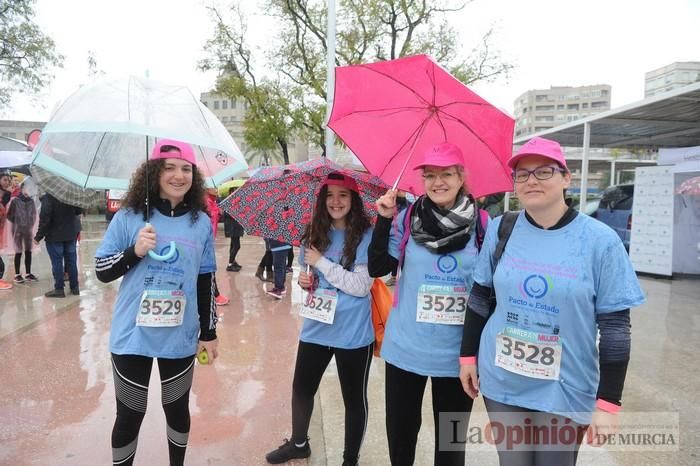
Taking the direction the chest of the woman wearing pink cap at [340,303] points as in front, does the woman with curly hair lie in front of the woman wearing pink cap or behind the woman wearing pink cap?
in front

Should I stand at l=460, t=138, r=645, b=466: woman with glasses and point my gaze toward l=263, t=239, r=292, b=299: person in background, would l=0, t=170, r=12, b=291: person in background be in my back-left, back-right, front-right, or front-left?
front-left

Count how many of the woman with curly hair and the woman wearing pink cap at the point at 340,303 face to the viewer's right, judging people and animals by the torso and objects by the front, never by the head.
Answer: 0

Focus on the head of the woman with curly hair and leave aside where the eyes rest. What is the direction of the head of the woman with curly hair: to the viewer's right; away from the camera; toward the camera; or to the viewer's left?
toward the camera

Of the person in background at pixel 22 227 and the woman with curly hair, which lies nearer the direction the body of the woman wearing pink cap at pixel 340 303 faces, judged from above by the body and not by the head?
the woman with curly hair

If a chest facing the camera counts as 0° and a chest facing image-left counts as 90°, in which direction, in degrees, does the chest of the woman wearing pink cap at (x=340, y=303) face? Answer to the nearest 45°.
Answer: approximately 45°

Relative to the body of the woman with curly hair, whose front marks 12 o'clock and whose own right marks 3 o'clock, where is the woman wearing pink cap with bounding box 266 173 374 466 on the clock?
The woman wearing pink cap is roughly at 9 o'clock from the woman with curly hair.

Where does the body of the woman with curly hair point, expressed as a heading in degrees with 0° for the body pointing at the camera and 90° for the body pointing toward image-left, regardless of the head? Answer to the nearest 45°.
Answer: approximately 0°

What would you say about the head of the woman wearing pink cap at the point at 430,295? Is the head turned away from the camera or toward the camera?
toward the camera

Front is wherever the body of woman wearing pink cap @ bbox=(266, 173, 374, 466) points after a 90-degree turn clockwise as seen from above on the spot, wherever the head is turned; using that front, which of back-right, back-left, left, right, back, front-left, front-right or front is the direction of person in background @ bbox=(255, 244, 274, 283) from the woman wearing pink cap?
front-right

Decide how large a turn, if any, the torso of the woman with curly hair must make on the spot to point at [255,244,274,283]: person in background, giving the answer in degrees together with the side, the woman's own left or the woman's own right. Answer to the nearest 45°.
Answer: approximately 180°

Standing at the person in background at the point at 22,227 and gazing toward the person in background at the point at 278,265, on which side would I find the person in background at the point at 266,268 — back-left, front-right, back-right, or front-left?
front-left

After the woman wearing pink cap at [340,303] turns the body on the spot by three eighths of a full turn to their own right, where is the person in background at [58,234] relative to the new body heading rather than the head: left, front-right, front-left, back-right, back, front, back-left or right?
front-left

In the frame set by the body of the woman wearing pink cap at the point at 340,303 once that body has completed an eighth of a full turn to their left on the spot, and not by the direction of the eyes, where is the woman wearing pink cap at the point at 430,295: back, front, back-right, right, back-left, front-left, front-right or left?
front-left

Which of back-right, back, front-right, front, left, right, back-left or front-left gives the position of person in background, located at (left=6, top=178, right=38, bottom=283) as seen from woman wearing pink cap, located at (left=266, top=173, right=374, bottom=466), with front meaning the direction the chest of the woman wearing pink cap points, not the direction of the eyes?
right

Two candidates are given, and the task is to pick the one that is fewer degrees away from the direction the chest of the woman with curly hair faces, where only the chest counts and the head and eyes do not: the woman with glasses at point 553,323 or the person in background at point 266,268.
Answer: the woman with glasses

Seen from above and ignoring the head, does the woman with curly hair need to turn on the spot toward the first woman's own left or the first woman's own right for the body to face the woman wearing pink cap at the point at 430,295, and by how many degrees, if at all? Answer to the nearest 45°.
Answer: approximately 45° to the first woman's own left

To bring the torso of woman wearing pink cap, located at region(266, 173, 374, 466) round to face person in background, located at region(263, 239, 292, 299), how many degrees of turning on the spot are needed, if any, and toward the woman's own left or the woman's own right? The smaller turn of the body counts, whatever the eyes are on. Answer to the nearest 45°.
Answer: approximately 135° to the woman's own right

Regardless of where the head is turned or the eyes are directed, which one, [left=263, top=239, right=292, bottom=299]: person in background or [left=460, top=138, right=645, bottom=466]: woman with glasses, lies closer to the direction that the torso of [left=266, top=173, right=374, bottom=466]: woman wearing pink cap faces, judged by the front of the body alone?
the woman with glasses
